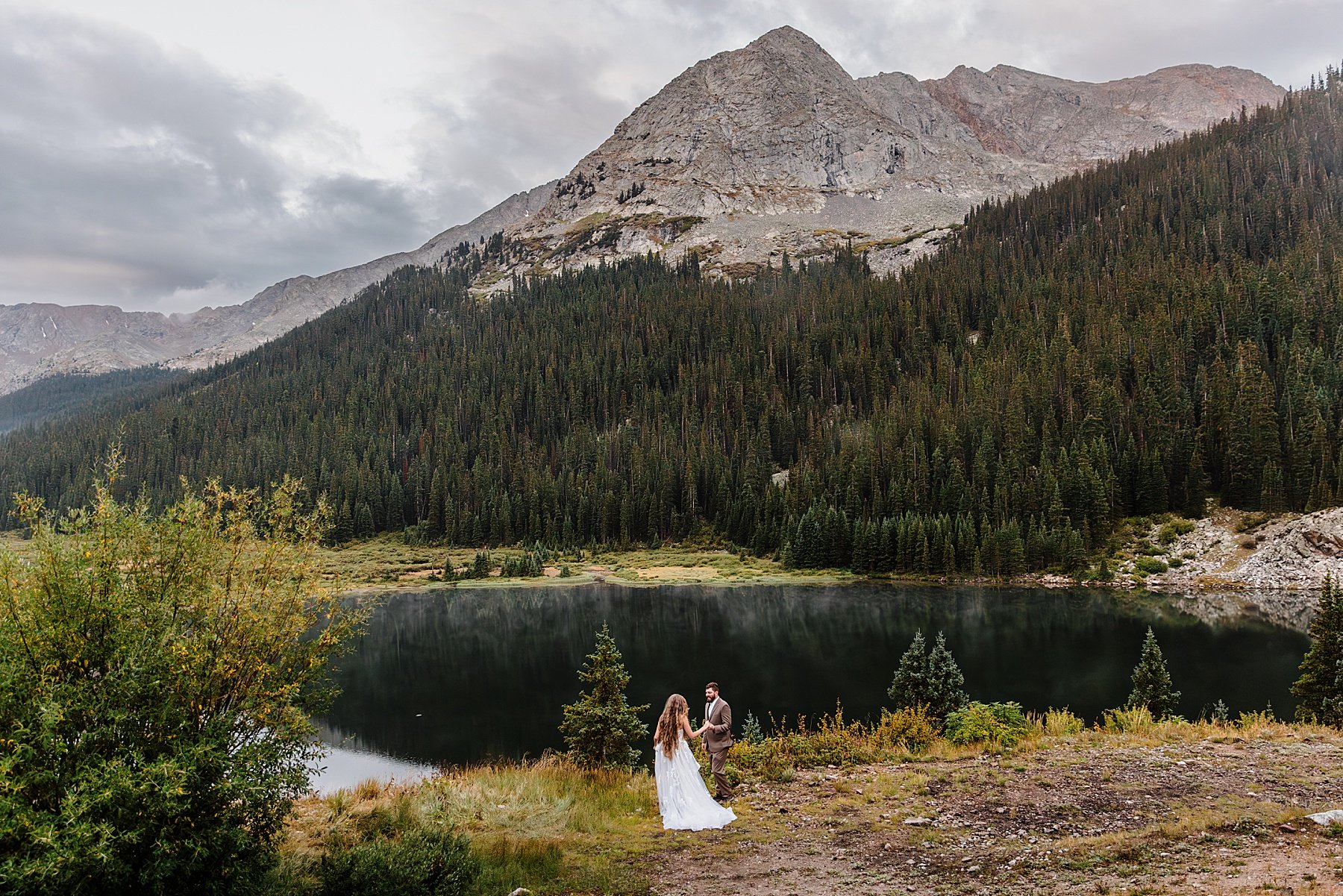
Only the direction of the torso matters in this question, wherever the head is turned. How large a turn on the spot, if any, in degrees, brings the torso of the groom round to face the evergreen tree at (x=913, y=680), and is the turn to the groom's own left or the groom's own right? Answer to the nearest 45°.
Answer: approximately 180°

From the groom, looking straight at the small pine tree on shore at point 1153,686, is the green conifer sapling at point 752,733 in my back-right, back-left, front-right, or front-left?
front-left

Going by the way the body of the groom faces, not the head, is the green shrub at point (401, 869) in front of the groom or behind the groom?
in front

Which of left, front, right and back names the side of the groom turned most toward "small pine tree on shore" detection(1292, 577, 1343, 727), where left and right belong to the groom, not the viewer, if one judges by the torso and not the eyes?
back

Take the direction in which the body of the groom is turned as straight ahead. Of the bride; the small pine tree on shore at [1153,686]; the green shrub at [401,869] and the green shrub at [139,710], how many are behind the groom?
1

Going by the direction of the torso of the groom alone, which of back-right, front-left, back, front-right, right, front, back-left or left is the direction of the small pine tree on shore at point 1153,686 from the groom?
back

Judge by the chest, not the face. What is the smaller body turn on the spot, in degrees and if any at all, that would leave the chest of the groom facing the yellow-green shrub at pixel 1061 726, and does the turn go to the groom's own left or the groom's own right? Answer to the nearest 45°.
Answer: approximately 180°

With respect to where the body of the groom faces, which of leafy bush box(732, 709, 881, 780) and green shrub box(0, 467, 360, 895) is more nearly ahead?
the green shrub

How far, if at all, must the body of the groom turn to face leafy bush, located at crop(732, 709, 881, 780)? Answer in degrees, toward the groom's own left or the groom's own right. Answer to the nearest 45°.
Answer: approximately 180°

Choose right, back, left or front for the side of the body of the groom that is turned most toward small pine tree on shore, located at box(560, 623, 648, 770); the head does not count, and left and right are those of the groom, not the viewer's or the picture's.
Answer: right

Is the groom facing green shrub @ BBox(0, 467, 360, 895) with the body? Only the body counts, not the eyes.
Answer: yes

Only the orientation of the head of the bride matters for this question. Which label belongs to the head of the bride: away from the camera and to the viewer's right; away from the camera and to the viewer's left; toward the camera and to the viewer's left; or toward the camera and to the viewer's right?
away from the camera and to the viewer's right

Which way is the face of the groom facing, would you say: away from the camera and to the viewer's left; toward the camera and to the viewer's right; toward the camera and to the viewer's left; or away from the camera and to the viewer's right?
toward the camera and to the viewer's left

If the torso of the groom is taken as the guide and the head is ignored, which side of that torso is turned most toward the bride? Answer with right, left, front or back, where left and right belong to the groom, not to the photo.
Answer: front

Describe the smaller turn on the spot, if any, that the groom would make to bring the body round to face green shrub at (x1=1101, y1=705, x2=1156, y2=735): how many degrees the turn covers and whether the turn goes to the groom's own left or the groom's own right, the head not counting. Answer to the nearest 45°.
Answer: approximately 180°
